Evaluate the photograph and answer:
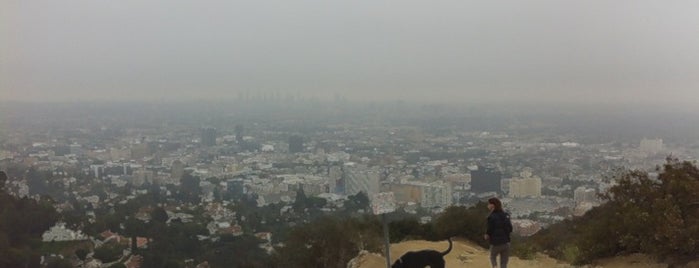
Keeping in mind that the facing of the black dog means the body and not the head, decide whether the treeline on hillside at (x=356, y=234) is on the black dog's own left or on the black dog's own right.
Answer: on the black dog's own right

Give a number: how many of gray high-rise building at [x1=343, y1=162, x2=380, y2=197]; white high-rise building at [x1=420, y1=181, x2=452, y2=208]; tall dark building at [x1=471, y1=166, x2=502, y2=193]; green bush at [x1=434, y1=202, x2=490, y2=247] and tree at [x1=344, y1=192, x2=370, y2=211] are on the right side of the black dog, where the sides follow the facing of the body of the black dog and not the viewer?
5

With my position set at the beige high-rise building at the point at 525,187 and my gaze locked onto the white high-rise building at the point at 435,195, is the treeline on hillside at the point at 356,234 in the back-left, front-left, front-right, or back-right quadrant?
front-left

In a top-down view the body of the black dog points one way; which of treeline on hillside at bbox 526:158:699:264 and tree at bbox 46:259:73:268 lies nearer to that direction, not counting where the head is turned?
the tree

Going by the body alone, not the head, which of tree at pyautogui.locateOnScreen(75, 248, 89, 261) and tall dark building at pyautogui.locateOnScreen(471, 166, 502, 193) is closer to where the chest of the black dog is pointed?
the tree

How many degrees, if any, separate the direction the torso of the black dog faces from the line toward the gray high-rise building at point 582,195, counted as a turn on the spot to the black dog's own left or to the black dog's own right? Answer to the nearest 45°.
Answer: approximately 135° to the black dog's own right

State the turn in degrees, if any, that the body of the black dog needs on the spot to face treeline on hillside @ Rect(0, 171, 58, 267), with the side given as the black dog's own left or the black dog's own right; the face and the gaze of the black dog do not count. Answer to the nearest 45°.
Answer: approximately 45° to the black dog's own right

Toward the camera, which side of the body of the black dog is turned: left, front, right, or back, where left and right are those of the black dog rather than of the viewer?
left

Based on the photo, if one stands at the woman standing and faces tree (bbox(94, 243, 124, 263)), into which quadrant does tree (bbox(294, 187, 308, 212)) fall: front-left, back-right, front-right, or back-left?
front-right

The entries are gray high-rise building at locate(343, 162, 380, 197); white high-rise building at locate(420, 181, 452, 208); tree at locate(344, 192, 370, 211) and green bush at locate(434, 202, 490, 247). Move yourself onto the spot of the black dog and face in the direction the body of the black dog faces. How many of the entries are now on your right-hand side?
4

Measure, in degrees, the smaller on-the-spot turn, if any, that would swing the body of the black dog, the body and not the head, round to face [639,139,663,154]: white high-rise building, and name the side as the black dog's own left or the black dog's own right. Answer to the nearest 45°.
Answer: approximately 135° to the black dog's own right

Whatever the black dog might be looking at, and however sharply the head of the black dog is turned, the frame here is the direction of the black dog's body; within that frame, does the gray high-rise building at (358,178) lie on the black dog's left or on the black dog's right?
on the black dog's right

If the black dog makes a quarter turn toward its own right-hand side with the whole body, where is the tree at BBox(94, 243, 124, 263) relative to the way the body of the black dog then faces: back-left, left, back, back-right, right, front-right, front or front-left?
front-left

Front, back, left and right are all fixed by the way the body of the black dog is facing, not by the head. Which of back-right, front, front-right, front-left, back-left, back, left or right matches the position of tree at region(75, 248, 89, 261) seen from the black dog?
front-right

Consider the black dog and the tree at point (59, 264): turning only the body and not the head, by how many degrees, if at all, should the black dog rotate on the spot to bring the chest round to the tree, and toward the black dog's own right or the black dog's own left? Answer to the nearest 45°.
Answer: approximately 45° to the black dog's own right

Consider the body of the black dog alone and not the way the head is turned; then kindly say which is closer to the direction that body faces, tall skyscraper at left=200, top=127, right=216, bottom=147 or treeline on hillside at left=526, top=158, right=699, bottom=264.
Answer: the tall skyscraper
